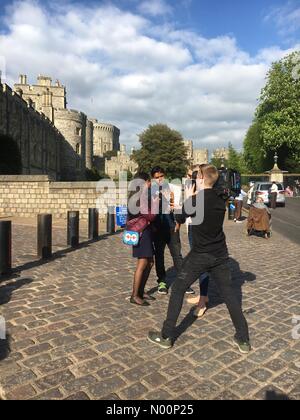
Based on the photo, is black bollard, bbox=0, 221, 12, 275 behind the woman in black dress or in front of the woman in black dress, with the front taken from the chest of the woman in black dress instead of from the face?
behind

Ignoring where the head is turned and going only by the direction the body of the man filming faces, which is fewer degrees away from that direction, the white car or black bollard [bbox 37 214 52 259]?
the black bollard

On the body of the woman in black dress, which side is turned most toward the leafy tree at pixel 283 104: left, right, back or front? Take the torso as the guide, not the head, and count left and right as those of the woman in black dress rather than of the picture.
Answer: left

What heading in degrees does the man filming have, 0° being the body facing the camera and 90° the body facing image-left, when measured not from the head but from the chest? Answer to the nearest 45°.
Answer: approximately 135°

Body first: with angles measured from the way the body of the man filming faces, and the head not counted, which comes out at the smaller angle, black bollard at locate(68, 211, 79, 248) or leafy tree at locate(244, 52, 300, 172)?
the black bollard

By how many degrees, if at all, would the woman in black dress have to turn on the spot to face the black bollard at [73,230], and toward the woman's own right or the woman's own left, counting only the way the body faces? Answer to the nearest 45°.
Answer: approximately 90° to the woman's own left

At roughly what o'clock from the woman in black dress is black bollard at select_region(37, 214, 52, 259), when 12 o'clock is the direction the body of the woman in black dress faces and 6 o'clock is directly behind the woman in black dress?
The black bollard is roughly at 8 o'clock from the woman in black dress.

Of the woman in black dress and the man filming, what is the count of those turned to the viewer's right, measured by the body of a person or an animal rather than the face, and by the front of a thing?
1

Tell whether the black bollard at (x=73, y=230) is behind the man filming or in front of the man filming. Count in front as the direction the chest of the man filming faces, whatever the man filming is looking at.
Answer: in front

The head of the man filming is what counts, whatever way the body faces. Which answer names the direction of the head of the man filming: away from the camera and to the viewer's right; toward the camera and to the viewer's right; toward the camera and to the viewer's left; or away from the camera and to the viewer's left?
away from the camera and to the viewer's left

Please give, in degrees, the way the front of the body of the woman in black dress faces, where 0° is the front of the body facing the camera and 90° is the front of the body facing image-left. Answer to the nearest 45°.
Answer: approximately 270°
